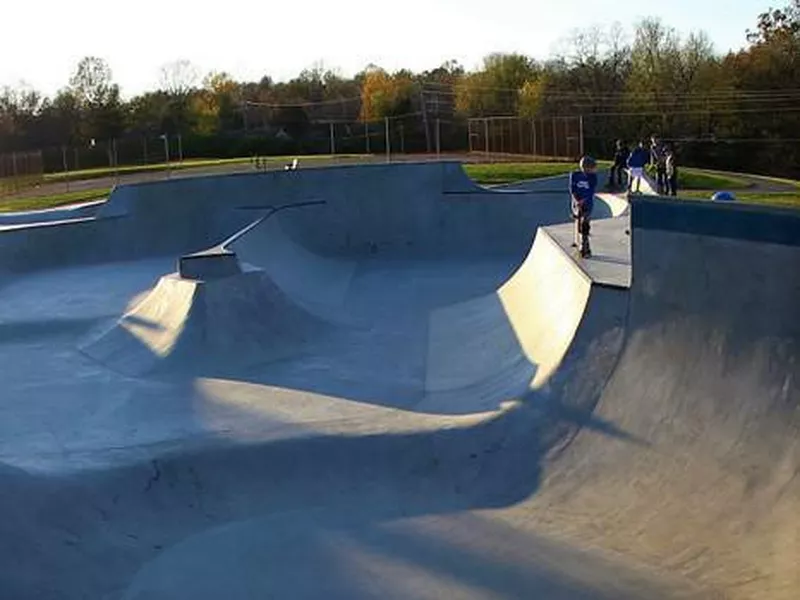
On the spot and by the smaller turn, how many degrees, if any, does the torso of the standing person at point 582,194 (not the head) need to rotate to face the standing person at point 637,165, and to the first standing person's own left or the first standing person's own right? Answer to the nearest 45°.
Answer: approximately 180°

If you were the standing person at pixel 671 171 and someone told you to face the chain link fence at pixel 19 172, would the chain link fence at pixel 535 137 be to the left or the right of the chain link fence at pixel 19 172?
right

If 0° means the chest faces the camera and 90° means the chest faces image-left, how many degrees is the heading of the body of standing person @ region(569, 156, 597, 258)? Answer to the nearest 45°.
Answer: approximately 0°

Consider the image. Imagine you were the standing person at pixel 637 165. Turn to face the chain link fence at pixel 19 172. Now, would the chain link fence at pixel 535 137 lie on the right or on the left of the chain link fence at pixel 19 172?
right

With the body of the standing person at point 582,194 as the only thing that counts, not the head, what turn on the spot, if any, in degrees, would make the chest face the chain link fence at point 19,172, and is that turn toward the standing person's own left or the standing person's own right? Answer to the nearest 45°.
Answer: approximately 135° to the standing person's own right

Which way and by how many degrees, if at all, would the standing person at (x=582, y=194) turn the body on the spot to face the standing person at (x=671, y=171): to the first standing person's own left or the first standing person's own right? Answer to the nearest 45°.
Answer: approximately 180°

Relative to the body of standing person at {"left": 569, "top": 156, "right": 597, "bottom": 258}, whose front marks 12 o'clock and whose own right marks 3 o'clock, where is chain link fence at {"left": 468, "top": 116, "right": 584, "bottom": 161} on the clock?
The chain link fence is roughly at 6 o'clock from the standing person.
